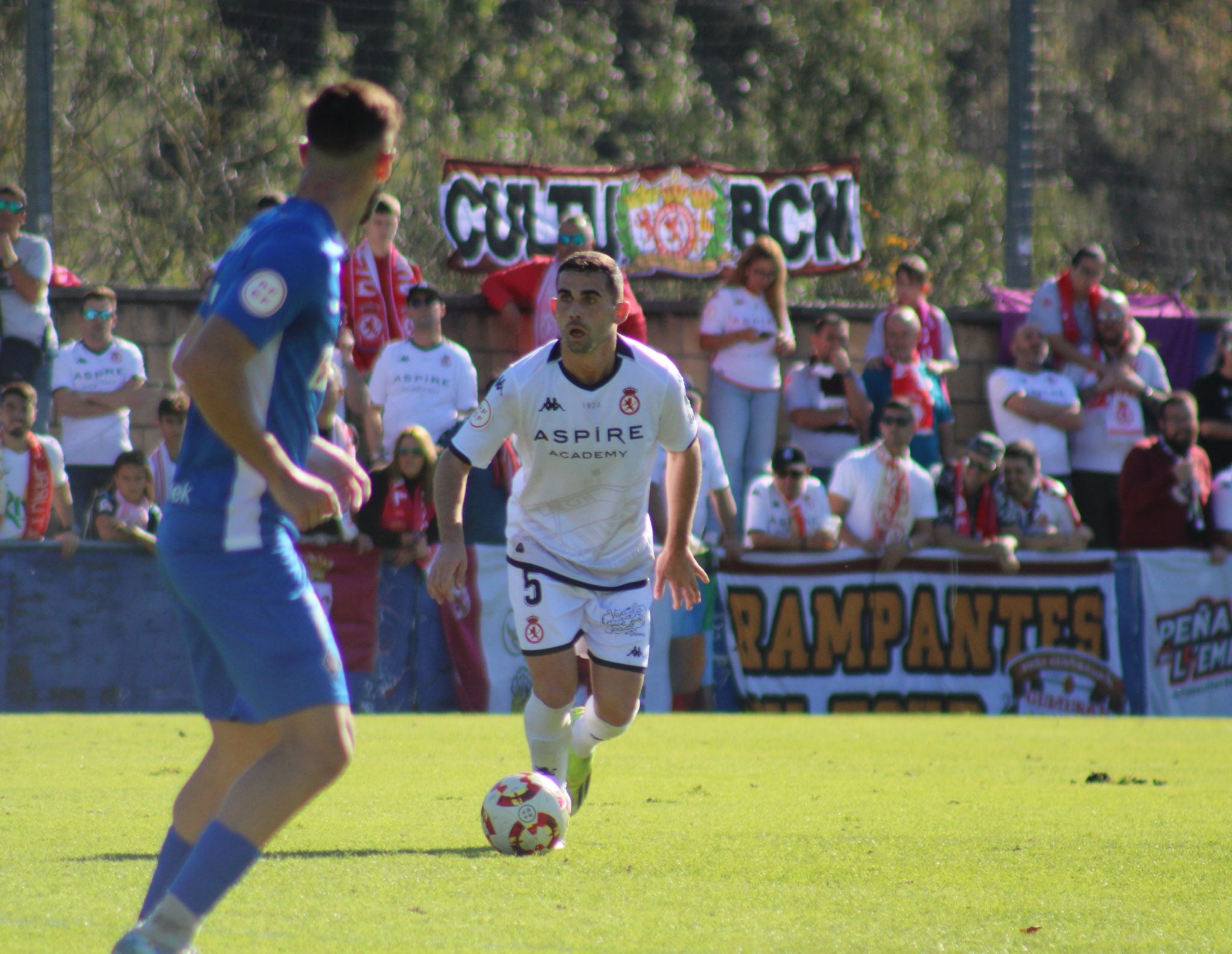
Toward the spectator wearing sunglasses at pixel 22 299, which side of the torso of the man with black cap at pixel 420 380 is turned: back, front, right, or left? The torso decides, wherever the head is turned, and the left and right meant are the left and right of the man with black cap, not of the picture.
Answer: right

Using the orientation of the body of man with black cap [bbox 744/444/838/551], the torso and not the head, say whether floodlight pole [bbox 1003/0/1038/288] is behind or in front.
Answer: behind

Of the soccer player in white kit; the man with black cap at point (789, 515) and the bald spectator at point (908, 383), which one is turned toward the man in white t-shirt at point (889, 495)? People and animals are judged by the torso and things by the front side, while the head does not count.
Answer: the bald spectator

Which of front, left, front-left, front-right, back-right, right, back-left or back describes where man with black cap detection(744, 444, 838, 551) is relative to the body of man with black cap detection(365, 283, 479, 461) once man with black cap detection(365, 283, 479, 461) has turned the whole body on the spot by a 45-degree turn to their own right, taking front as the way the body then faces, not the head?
back-left

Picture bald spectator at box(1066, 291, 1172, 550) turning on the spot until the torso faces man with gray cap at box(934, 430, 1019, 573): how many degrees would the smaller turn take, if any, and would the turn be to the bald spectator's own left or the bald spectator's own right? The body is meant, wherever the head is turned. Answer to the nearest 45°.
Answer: approximately 45° to the bald spectator's own right

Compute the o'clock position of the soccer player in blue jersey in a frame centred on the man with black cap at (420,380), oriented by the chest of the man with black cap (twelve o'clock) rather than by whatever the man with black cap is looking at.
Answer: The soccer player in blue jersey is roughly at 12 o'clock from the man with black cap.

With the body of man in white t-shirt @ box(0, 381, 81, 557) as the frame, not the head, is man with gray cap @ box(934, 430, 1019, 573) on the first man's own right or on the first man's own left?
on the first man's own left

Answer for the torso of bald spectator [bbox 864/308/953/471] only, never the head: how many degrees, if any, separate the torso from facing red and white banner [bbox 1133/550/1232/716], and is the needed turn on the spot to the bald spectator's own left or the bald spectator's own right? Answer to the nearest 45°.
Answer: approximately 90° to the bald spectator's own left
